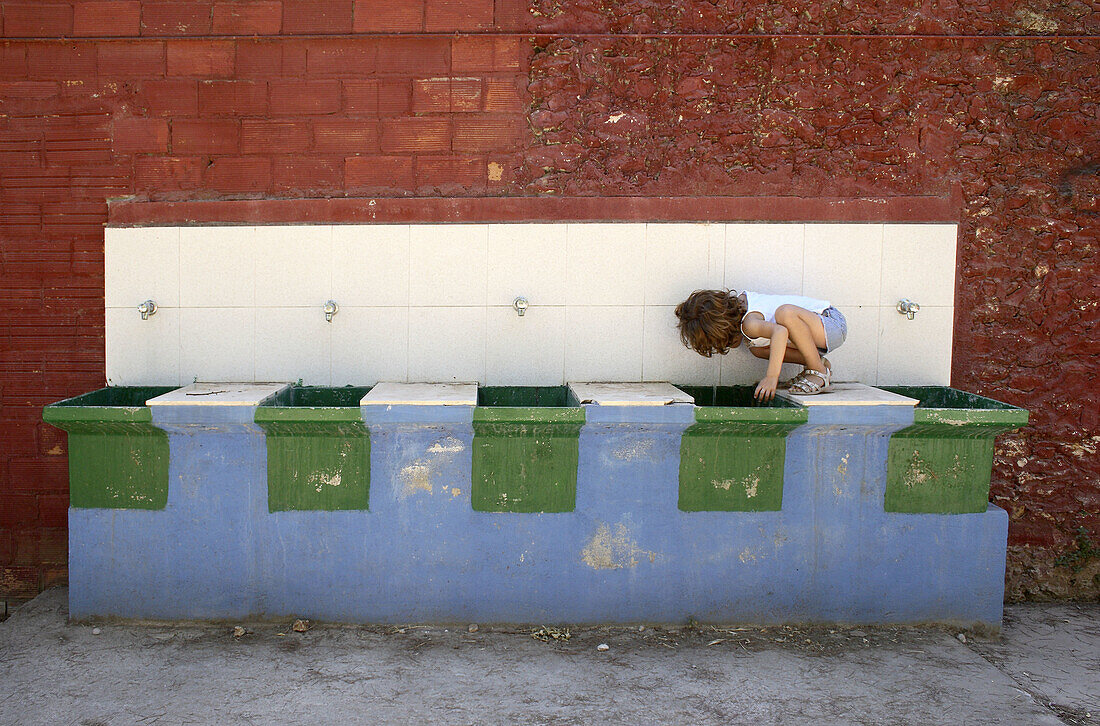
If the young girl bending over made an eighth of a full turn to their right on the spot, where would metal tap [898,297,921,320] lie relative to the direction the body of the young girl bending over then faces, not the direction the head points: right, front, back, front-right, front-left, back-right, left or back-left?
right

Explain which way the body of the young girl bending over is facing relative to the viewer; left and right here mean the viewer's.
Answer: facing to the left of the viewer

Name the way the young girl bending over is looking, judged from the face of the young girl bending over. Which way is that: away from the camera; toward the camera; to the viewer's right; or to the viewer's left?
to the viewer's left
